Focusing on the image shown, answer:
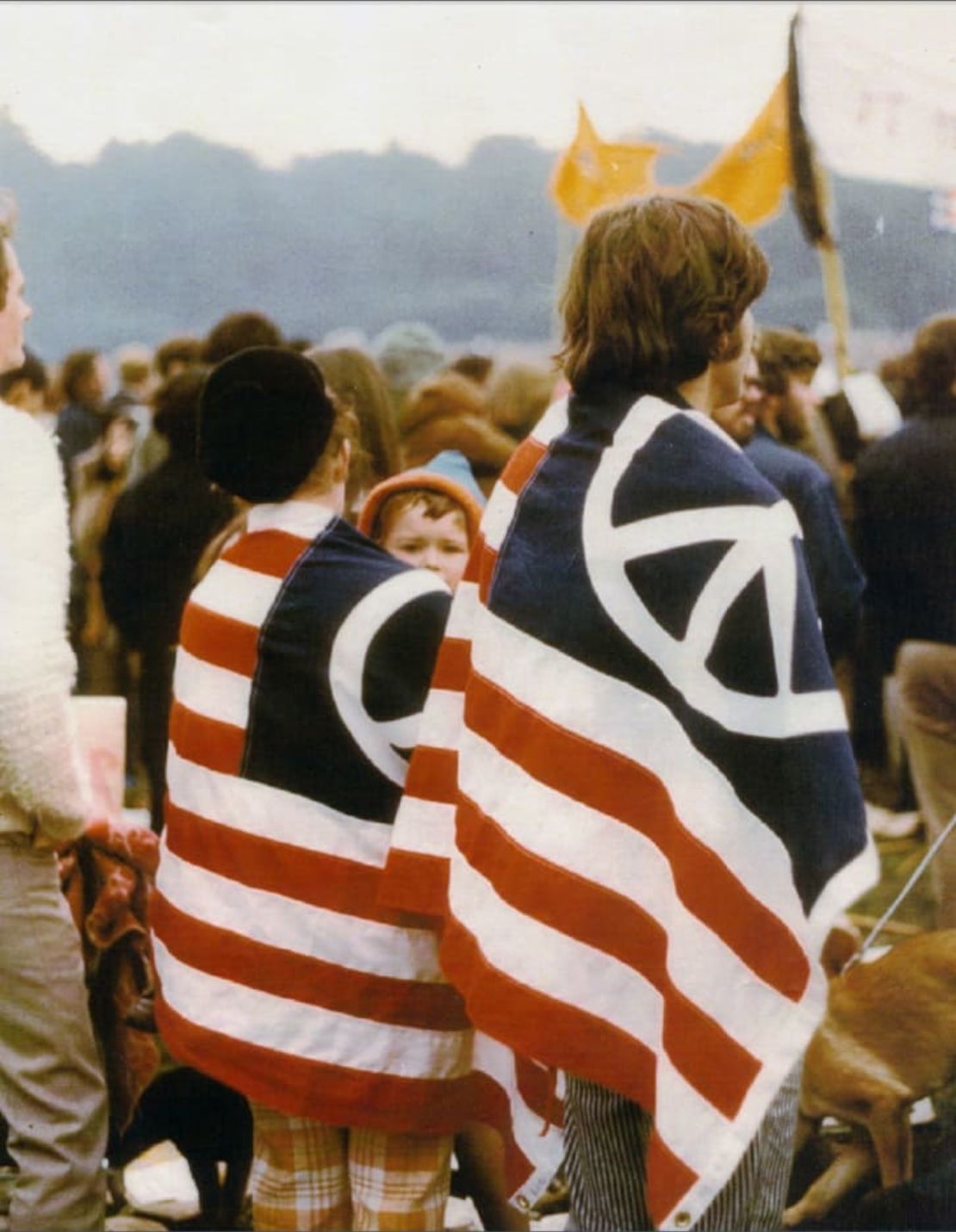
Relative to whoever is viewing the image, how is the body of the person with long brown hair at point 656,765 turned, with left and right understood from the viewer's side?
facing away from the viewer and to the right of the viewer

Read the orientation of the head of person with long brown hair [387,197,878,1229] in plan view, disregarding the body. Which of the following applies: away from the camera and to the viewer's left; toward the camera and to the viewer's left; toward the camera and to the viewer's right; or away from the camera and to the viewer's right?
away from the camera and to the viewer's right
